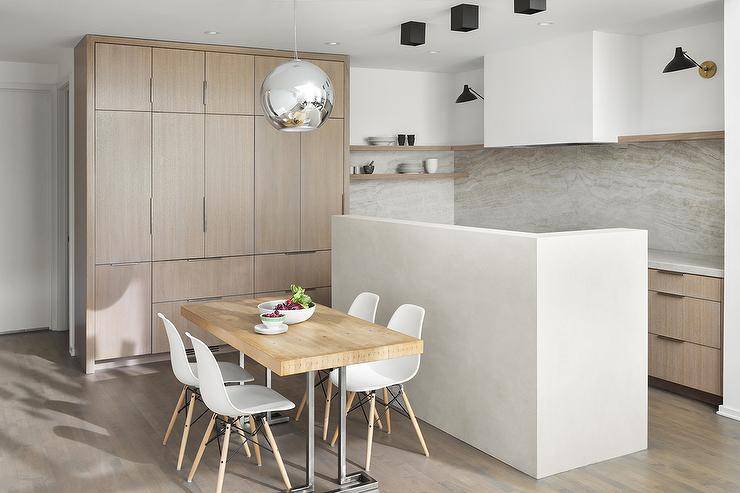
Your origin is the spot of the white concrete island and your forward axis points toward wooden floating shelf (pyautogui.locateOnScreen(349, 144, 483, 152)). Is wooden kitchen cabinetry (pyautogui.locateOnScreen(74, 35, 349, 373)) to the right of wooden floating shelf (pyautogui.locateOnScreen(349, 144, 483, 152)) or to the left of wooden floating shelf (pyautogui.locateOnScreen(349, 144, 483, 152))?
left

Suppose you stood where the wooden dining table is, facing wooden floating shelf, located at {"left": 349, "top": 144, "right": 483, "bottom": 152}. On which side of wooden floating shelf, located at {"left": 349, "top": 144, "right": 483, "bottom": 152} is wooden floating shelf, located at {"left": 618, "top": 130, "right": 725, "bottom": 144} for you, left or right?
right

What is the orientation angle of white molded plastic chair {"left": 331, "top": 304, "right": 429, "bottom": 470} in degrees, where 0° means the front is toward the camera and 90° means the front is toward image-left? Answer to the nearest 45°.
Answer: approximately 45°

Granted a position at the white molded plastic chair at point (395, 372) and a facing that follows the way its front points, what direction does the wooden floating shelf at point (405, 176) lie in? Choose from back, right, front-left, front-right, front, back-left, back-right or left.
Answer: back-right

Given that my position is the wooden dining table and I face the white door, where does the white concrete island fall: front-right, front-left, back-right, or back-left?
back-right

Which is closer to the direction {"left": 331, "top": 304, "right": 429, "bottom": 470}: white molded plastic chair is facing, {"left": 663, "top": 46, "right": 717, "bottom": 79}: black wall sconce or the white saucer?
the white saucer

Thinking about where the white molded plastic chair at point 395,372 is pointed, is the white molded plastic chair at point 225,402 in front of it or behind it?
in front

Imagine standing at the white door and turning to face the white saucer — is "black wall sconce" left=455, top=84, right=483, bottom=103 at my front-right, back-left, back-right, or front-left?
front-left
